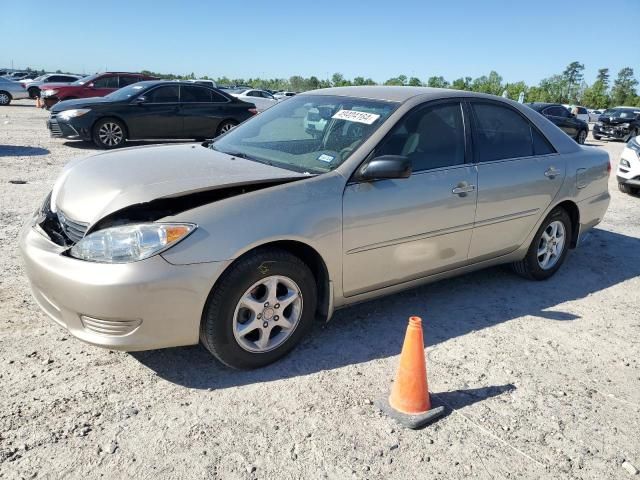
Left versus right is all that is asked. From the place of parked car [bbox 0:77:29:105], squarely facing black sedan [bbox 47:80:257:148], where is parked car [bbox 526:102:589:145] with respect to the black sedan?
left

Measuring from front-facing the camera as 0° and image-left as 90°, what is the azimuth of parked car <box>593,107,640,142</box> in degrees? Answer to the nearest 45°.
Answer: approximately 45°

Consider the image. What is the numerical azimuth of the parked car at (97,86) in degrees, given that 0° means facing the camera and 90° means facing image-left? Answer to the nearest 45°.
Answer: approximately 45°

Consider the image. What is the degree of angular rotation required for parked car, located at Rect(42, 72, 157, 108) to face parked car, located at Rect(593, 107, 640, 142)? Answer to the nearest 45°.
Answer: approximately 135° to its left

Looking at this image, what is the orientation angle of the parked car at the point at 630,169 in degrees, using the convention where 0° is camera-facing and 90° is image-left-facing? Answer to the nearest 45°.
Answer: approximately 45°
